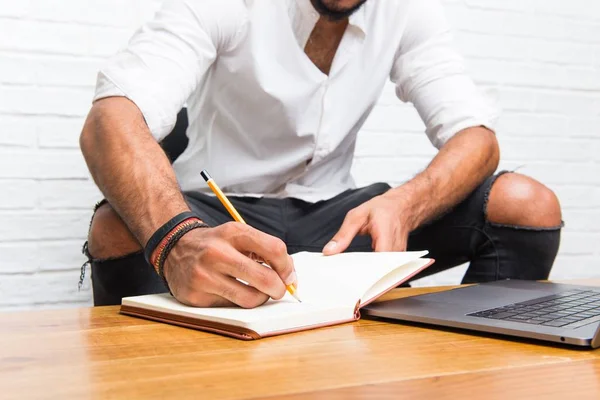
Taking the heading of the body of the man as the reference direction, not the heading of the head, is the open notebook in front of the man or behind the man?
in front

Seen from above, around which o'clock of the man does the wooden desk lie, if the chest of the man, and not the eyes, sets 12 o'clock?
The wooden desk is roughly at 12 o'clock from the man.

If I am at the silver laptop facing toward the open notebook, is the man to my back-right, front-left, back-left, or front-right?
front-right

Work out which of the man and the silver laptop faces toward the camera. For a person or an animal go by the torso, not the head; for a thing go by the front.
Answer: the man

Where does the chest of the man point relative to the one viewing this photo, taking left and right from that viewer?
facing the viewer

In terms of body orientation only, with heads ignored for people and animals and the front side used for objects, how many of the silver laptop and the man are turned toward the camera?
1

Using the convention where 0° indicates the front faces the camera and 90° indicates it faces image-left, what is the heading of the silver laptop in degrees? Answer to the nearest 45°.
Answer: approximately 135°

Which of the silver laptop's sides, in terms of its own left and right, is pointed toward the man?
front
